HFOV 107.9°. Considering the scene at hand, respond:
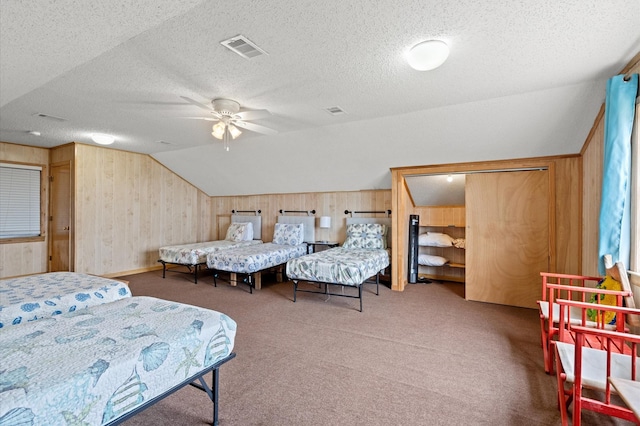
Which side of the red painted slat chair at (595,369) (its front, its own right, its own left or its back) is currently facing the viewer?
left

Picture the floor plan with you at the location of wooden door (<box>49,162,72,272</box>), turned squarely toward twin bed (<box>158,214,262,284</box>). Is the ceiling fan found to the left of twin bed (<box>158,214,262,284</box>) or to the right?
right

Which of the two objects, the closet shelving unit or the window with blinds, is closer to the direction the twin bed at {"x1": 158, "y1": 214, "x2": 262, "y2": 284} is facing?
the window with blinds

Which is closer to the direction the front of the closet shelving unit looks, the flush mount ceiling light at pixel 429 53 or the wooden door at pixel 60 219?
the flush mount ceiling light

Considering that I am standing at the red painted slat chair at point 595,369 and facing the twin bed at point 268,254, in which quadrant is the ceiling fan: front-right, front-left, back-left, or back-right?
front-left

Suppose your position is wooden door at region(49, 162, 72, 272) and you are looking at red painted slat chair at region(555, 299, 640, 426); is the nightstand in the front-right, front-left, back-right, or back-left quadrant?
front-left

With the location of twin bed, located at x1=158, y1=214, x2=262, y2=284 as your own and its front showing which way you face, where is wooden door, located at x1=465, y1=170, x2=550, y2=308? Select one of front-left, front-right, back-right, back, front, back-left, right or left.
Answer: left

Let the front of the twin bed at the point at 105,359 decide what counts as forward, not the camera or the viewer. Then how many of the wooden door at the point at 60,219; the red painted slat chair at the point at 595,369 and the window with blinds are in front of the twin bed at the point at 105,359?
1

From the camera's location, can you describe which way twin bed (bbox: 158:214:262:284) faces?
facing the viewer and to the left of the viewer

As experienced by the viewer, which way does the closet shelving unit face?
facing the viewer

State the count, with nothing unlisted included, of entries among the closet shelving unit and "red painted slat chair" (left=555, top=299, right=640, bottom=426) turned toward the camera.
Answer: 1
